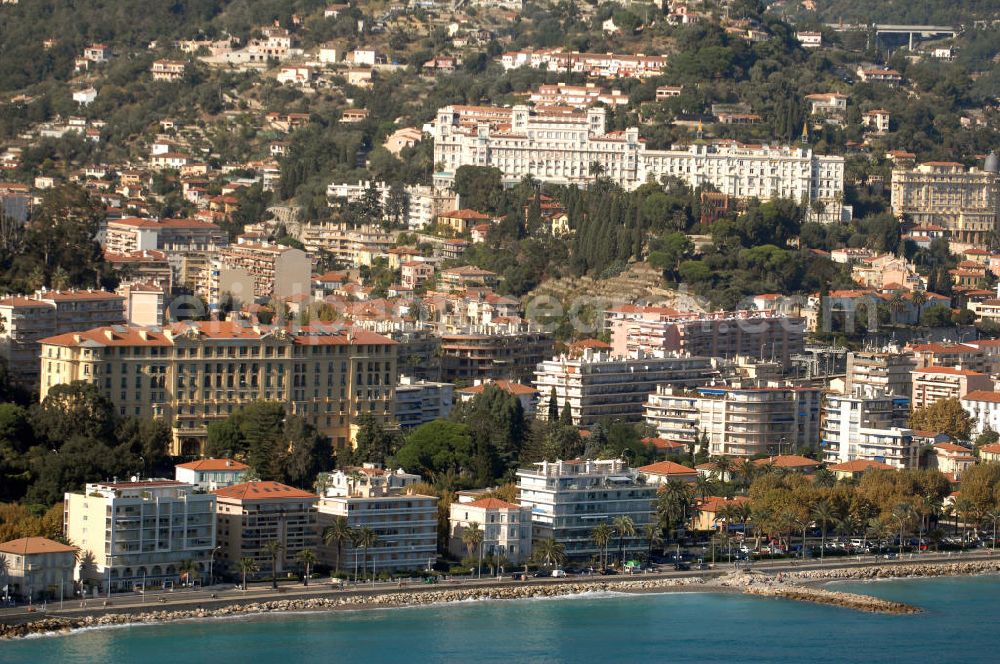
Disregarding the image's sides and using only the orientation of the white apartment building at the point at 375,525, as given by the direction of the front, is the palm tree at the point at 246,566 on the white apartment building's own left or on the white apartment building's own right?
on the white apartment building's own right

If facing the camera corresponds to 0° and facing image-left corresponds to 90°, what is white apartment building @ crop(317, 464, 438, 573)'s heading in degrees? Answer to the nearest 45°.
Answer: approximately 0°

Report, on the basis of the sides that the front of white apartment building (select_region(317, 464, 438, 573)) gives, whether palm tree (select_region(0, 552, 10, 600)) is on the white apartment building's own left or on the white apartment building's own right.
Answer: on the white apartment building's own right

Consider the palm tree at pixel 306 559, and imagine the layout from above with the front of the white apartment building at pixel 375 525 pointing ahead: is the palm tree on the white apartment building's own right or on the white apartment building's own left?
on the white apartment building's own right

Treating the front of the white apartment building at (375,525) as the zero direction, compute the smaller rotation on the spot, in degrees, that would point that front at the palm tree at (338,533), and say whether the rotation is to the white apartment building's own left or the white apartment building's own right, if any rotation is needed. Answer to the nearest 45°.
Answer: approximately 45° to the white apartment building's own right

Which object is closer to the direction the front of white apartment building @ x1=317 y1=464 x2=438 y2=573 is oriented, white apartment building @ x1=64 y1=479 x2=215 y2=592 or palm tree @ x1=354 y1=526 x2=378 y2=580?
the palm tree
